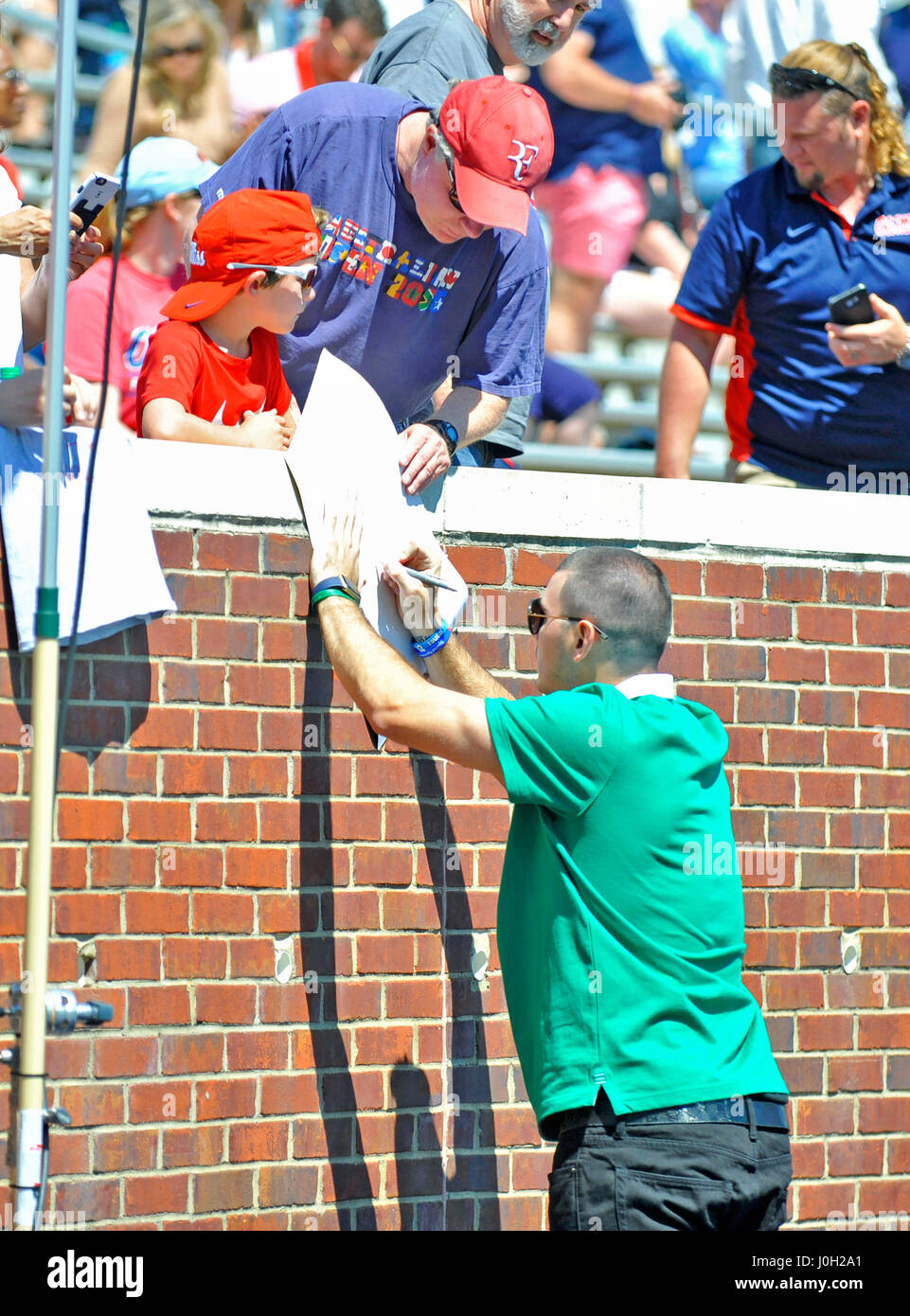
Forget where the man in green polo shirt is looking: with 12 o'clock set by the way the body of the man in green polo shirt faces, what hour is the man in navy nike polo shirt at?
The man in navy nike polo shirt is roughly at 2 o'clock from the man in green polo shirt.

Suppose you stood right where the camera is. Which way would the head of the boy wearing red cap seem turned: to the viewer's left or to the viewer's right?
to the viewer's right

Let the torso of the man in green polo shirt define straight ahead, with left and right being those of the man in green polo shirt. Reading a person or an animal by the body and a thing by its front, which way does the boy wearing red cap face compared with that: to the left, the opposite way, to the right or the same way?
the opposite way

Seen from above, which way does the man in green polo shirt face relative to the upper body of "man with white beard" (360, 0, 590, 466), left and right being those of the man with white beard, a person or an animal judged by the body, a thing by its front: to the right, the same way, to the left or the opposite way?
the opposite way
